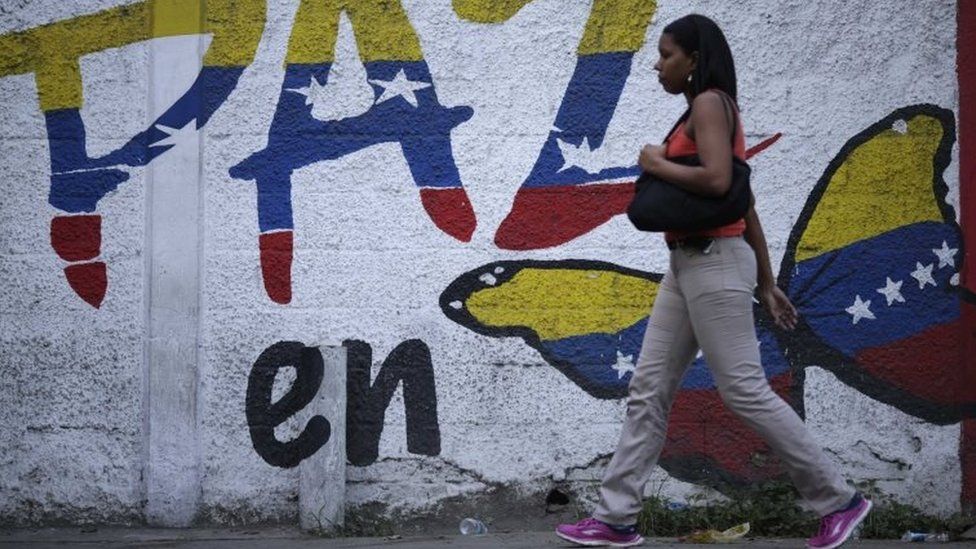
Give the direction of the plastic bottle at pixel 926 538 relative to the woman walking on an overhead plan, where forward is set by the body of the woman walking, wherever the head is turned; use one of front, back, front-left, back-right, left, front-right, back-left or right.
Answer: back-right

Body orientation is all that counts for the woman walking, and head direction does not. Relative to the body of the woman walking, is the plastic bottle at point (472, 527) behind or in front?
in front

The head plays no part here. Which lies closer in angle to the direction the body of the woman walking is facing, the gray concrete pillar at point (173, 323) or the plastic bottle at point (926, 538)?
the gray concrete pillar

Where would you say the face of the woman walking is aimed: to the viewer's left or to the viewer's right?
to the viewer's left

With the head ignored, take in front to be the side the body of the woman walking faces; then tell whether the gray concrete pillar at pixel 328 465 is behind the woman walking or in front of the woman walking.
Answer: in front

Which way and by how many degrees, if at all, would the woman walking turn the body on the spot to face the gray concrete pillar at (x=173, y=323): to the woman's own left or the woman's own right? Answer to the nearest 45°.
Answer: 0° — they already face it

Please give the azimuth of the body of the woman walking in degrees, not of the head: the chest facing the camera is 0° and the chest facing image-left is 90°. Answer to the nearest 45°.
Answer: approximately 90°
